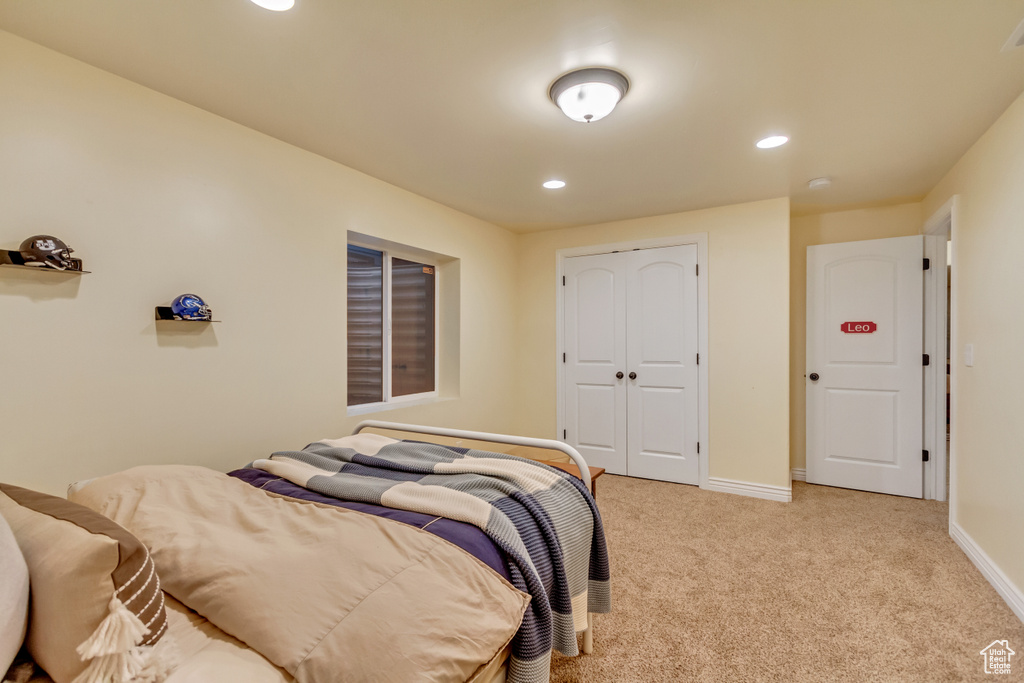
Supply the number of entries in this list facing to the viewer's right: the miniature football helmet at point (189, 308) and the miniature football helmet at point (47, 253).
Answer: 2

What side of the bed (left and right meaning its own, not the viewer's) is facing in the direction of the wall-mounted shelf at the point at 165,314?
left

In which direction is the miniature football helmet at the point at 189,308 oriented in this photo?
to the viewer's right

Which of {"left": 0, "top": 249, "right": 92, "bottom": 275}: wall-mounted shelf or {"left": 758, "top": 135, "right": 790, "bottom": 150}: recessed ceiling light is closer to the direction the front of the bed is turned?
the recessed ceiling light

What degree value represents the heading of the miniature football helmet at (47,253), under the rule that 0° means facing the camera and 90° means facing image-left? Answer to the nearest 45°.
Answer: approximately 270°

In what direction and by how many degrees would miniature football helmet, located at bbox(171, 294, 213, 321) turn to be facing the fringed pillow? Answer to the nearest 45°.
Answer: approximately 90° to its right

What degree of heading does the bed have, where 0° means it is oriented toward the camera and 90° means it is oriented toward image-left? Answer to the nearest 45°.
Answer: approximately 225°

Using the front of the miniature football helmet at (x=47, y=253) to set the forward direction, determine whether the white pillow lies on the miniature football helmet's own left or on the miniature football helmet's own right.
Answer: on the miniature football helmet's own right

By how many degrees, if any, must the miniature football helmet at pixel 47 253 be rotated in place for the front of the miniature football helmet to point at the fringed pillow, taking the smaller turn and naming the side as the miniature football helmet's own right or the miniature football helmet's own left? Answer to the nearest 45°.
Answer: approximately 90° to the miniature football helmet's own right
